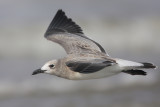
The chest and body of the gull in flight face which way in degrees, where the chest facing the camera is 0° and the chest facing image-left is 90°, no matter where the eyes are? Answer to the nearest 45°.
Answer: approximately 90°
